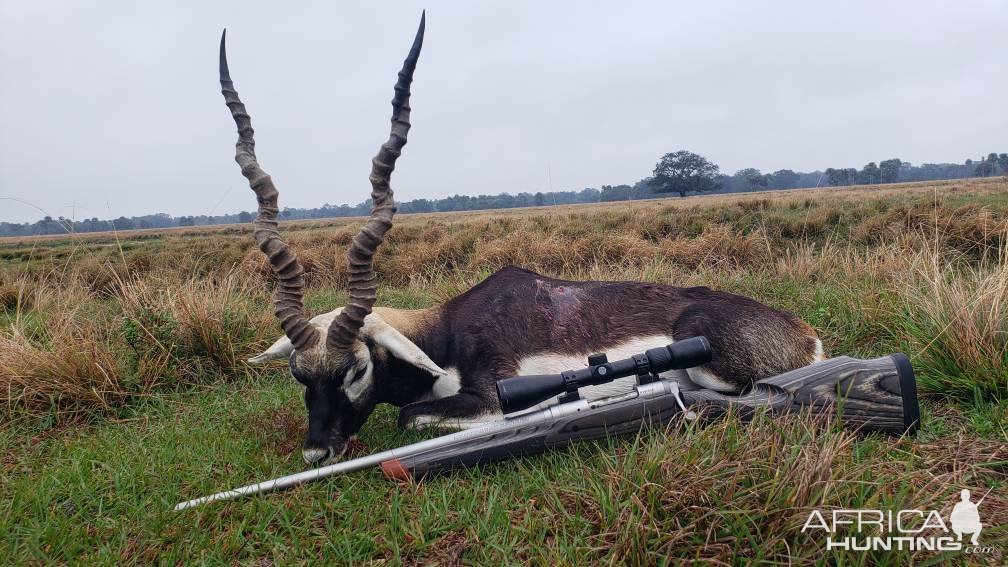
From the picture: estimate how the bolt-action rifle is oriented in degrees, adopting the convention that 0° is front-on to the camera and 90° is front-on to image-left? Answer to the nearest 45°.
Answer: approximately 90°
